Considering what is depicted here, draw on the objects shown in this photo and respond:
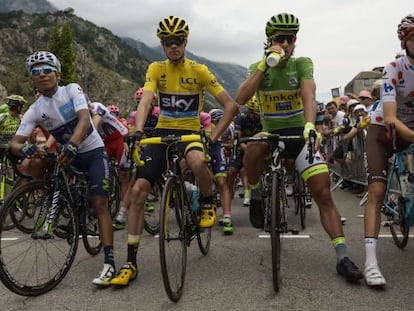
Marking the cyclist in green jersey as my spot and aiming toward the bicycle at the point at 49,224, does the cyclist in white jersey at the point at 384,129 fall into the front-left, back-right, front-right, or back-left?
back-left

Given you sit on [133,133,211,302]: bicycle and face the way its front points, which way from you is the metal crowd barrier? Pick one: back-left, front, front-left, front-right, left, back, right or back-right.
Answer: back-left

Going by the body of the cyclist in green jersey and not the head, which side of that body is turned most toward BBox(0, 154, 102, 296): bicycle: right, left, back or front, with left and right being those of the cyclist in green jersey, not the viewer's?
right

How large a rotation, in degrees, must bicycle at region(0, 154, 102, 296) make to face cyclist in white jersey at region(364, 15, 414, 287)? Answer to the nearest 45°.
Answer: approximately 135° to its left

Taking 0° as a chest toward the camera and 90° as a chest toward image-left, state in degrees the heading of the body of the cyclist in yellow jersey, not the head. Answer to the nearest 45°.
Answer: approximately 0°

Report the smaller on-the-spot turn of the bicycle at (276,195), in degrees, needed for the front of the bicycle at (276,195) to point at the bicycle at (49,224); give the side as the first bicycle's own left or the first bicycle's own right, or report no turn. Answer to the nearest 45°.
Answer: approximately 90° to the first bicycle's own right

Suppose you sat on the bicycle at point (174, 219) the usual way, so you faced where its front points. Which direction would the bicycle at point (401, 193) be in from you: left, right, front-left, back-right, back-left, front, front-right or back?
left

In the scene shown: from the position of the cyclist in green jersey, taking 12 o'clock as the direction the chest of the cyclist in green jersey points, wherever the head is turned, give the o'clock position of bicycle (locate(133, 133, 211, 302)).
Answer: The bicycle is roughly at 2 o'clock from the cyclist in green jersey.
